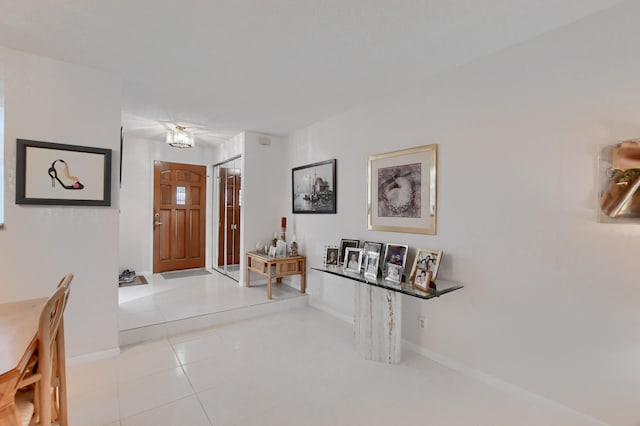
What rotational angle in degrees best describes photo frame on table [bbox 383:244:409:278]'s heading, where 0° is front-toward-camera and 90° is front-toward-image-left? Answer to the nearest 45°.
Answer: approximately 45°

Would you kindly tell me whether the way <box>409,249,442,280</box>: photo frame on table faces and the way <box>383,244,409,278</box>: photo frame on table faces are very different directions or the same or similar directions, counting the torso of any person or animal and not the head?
same or similar directions

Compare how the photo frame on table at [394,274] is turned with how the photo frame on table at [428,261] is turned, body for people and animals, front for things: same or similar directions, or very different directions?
same or similar directions

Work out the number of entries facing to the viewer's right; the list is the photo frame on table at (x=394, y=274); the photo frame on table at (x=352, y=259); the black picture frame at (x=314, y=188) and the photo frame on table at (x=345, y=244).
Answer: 0

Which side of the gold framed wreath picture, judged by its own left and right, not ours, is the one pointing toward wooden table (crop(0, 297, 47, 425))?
front

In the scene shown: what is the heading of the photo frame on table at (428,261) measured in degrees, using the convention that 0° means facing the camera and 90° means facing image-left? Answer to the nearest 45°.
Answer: approximately 45°

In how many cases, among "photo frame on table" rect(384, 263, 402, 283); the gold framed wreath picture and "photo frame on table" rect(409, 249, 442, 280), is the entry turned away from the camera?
0

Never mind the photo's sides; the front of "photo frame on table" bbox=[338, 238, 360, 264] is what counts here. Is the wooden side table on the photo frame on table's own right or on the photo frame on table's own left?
on the photo frame on table's own right

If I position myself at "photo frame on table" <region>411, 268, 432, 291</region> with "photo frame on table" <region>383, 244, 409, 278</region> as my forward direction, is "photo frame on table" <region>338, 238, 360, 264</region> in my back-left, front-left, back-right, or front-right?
front-left

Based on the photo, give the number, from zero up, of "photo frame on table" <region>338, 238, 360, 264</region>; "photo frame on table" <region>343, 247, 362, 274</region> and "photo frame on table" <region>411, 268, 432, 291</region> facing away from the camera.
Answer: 0

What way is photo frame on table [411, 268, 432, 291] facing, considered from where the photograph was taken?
facing the viewer and to the left of the viewer
